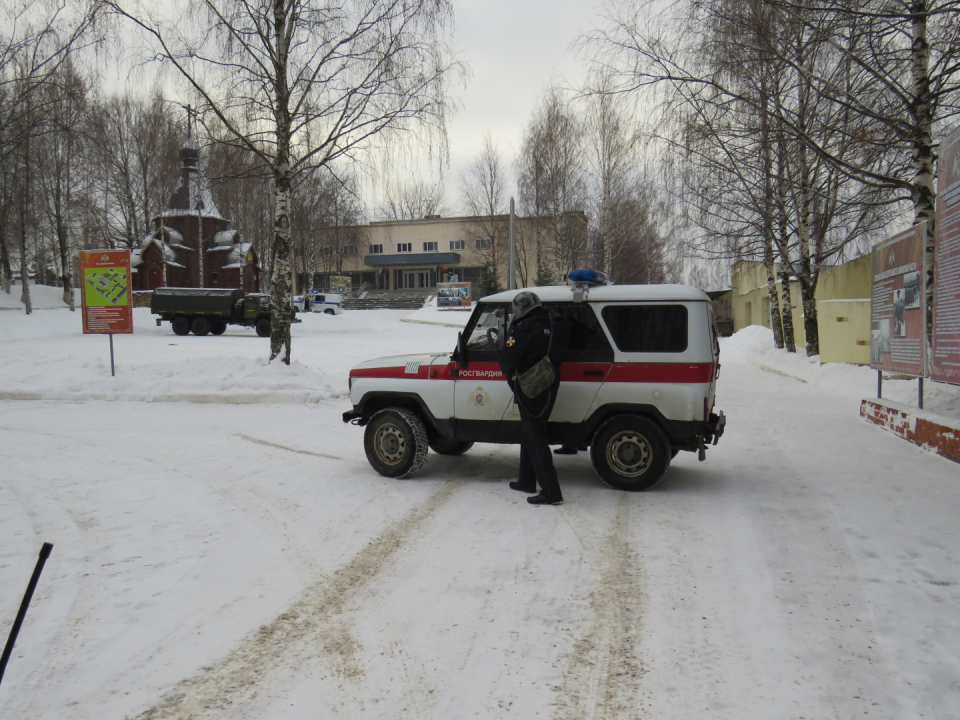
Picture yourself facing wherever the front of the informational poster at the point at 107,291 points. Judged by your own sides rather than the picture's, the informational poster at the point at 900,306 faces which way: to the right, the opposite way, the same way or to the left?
to the right

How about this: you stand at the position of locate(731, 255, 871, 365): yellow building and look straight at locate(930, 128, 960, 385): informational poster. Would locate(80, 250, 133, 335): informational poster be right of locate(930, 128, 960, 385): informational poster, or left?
right

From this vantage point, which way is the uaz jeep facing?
to the viewer's left

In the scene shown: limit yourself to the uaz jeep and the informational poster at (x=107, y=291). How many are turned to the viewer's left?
1

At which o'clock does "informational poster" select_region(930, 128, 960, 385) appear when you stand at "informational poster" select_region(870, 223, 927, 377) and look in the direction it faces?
"informational poster" select_region(930, 128, 960, 385) is roughly at 10 o'clock from "informational poster" select_region(870, 223, 927, 377).

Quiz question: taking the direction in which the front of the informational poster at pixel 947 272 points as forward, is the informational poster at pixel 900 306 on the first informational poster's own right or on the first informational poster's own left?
on the first informational poster's own right

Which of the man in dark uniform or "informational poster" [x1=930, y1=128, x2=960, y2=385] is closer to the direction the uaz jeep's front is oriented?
the man in dark uniform

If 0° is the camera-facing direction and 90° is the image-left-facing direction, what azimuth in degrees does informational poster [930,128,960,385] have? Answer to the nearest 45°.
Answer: approximately 45°

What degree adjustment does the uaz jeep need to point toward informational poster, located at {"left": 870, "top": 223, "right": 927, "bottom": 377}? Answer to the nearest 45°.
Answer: approximately 135° to its right

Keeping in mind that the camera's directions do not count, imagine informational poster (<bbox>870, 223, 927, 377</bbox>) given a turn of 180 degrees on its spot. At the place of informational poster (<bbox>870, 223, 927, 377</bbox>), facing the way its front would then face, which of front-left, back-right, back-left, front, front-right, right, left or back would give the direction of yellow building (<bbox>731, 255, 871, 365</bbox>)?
front-left

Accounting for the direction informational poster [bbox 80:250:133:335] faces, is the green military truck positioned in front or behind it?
behind
